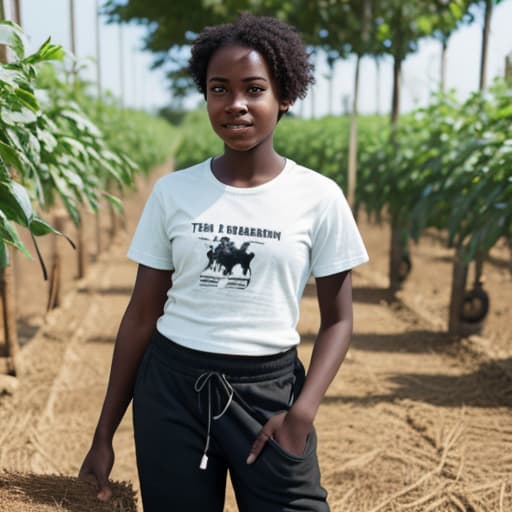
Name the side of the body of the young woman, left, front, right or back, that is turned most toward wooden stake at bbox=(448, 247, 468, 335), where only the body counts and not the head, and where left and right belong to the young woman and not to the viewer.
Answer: back

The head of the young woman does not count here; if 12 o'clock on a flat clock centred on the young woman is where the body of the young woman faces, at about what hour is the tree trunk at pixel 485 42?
The tree trunk is roughly at 7 o'clock from the young woman.

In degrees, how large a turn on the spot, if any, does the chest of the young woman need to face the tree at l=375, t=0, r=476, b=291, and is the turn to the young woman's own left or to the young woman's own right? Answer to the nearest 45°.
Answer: approximately 180°

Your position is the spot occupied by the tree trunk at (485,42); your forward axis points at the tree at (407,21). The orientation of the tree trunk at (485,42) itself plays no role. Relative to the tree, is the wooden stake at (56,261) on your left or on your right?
left

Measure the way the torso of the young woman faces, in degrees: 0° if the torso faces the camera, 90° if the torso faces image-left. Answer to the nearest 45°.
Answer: approximately 0°

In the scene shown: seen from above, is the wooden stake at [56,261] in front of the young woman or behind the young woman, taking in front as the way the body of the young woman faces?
behind

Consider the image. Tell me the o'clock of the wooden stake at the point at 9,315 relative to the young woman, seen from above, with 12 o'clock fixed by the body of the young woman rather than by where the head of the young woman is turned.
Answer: The wooden stake is roughly at 5 o'clock from the young woman.
